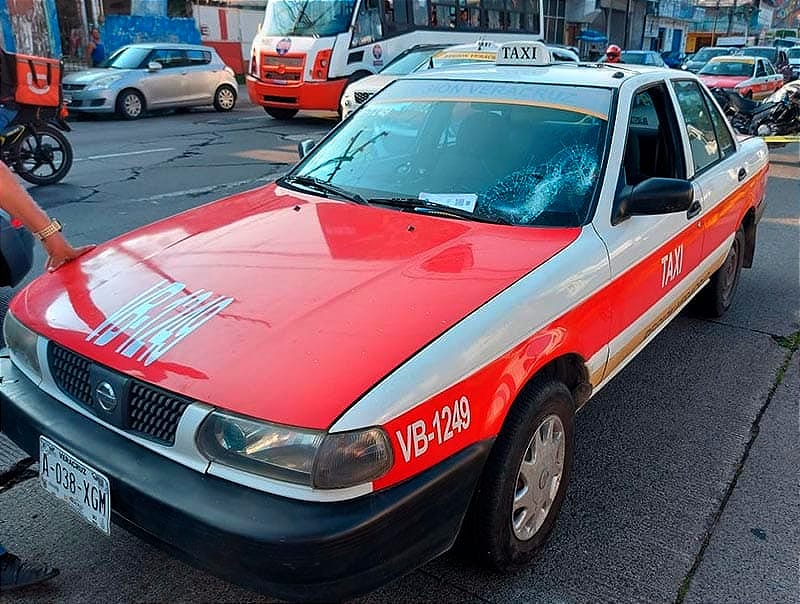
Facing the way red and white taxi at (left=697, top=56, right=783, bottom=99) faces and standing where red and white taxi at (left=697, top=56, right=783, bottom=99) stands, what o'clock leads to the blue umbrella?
The blue umbrella is roughly at 4 o'clock from the red and white taxi.

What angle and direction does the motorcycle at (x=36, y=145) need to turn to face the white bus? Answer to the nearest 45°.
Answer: approximately 135° to its right

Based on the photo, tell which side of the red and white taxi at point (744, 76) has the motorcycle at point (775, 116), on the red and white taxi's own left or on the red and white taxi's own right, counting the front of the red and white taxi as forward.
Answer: on the red and white taxi's own left

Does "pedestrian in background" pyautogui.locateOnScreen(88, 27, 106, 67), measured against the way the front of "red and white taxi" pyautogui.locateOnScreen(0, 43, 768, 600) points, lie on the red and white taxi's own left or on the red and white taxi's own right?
on the red and white taxi's own right

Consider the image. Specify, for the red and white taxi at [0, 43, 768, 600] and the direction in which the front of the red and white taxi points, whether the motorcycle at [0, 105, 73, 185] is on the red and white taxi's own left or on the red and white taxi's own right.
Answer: on the red and white taxi's own right

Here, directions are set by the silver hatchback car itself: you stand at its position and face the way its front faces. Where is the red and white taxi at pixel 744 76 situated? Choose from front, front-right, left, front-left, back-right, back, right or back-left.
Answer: back-left

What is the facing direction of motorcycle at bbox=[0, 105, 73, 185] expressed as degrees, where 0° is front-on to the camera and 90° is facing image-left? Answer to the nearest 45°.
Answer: approximately 90°

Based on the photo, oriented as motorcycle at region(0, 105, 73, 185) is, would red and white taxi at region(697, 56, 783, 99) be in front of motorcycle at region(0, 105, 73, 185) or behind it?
behind
